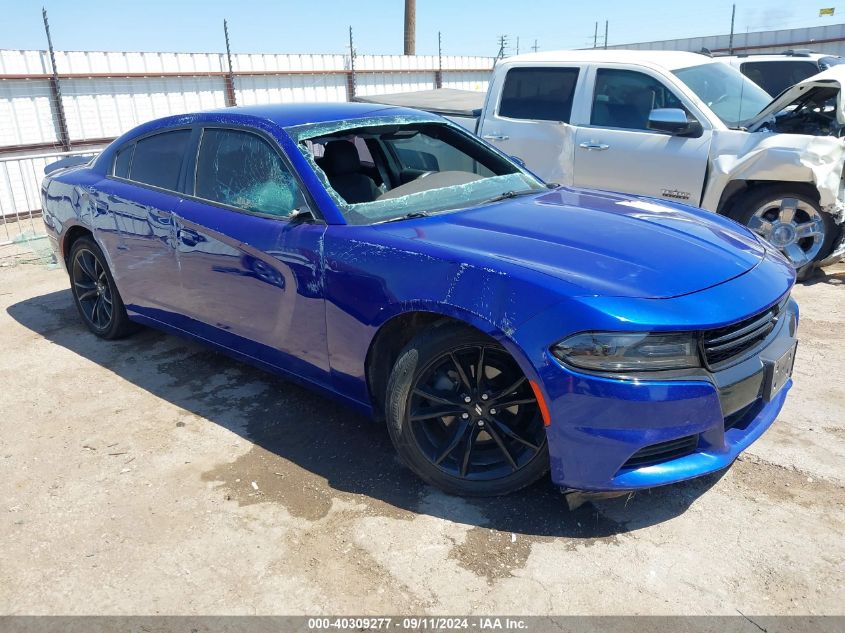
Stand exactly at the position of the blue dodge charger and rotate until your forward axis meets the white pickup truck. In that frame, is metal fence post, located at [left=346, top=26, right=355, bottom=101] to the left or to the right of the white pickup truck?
left

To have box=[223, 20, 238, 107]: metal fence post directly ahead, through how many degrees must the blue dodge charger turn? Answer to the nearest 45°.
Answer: approximately 135° to its left

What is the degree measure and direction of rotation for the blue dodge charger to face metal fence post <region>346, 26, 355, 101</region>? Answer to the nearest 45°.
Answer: approximately 135° to its left

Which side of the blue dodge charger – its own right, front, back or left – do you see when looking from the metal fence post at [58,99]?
back

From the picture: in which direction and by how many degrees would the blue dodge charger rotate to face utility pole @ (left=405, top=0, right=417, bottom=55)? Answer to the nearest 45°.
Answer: approximately 135° to its left

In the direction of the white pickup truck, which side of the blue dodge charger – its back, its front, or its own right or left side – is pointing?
left

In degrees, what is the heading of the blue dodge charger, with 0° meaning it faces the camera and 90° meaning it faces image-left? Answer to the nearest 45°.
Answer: approximately 315°
